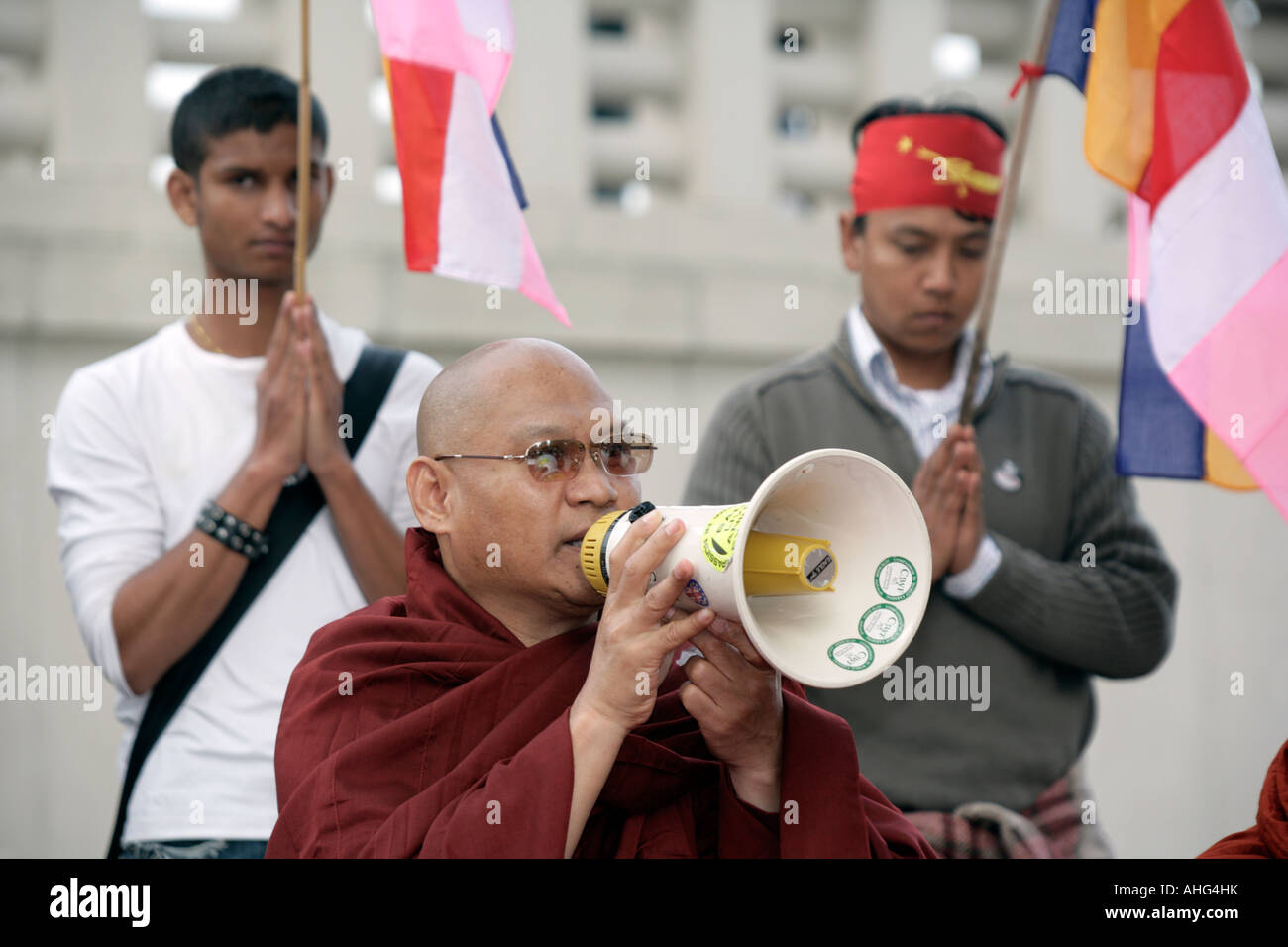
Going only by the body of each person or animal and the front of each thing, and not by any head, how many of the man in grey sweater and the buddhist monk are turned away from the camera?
0

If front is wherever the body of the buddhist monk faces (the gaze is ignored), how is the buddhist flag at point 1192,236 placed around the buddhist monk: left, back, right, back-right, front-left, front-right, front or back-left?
left

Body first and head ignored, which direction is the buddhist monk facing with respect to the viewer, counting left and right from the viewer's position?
facing the viewer and to the right of the viewer

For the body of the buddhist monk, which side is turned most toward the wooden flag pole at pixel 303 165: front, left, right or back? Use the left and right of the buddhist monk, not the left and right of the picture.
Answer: back

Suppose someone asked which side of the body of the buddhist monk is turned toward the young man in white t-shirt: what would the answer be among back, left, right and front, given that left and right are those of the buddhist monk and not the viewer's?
back

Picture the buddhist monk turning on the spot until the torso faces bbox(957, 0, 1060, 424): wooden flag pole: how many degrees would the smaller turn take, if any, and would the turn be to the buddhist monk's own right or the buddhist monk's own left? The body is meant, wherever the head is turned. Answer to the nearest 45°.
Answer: approximately 90° to the buddhist monk's own left

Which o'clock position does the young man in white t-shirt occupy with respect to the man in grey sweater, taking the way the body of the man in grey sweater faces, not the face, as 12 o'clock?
The young man in white t-shirt is roughly at 2 o'clock from the man in grey sweater.

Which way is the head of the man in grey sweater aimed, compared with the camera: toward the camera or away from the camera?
toward the camera

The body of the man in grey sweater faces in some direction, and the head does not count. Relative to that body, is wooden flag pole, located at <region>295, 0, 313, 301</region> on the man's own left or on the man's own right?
on the man's own right

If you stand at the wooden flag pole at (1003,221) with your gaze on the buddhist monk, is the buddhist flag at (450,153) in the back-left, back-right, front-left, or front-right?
front-right

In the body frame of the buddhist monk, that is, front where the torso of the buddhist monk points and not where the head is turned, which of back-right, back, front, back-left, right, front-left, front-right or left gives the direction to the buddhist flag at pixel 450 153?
back-left

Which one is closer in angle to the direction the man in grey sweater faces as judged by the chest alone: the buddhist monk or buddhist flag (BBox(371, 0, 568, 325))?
the buddhist monk

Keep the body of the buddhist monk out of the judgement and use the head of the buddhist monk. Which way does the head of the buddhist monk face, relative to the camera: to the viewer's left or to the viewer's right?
to the viewer's right

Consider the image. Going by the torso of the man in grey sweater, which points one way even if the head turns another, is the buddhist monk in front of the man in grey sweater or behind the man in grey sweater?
in front

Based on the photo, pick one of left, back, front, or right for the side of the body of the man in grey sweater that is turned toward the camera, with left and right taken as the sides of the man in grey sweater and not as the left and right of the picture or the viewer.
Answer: front
